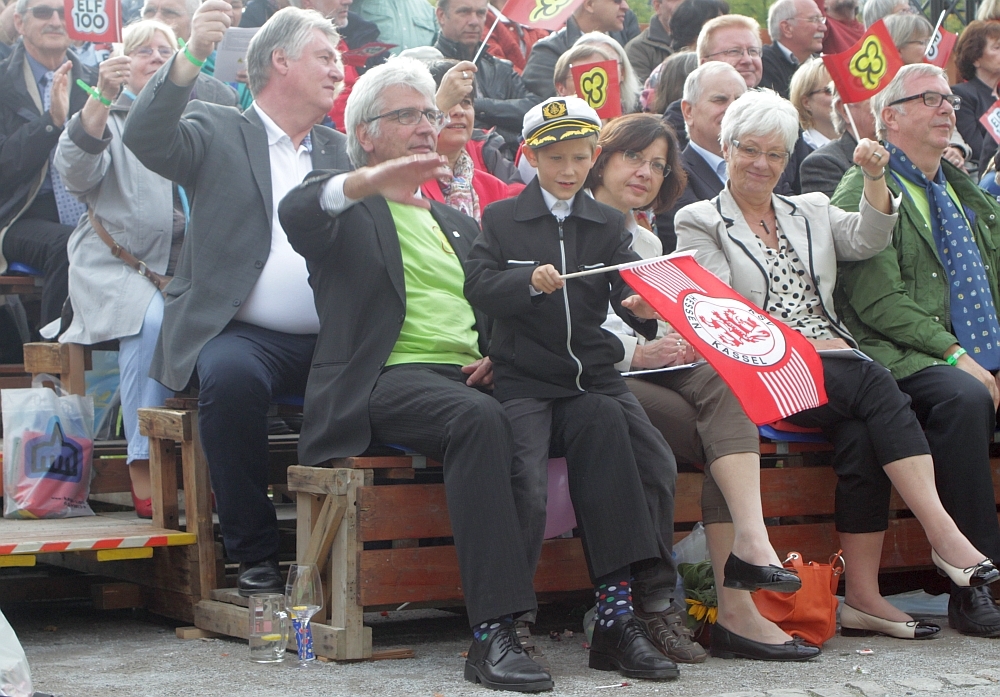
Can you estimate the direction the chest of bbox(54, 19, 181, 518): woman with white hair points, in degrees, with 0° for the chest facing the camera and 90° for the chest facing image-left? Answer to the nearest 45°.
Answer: approximately 315°

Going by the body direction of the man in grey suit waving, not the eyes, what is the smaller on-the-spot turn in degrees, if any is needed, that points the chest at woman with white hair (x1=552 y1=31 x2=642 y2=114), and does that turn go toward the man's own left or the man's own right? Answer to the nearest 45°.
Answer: approximately 90° to the man's own left

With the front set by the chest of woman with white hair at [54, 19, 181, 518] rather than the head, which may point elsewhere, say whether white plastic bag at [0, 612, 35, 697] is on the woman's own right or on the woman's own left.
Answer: on the woman's own right
